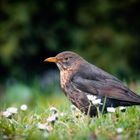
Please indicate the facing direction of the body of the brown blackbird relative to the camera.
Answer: to the viewer's left
